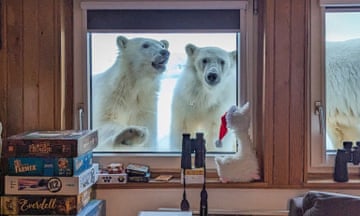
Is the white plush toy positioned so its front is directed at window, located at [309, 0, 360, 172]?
no

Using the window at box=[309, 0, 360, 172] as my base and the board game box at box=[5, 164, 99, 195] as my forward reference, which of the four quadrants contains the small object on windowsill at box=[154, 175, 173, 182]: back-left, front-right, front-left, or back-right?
front-right

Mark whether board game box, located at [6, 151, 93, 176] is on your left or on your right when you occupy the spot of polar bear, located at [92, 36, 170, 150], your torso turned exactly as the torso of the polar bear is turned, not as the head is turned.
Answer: on your right

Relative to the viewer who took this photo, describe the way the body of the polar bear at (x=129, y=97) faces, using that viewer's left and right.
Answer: facing the viewer and to the right of the viewer

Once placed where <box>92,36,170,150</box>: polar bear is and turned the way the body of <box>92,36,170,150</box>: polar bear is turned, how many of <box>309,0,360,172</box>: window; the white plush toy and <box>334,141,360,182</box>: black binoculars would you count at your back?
0

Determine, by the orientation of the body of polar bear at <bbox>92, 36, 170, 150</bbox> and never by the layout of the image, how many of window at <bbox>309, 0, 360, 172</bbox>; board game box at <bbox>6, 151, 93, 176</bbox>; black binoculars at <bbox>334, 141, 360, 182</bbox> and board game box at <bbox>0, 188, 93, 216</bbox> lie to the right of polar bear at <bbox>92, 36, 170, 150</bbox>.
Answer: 2

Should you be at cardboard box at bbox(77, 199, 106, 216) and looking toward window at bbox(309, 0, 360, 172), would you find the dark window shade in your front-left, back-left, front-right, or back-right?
front-left
